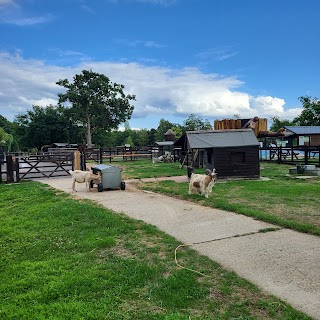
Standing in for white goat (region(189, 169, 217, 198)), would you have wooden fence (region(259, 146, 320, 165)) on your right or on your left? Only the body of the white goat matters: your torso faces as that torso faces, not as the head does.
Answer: on your left

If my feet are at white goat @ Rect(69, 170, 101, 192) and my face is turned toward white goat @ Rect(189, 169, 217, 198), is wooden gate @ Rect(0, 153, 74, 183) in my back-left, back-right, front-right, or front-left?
back-left

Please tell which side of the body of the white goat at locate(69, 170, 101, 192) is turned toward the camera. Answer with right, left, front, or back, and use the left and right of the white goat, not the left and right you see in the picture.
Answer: right

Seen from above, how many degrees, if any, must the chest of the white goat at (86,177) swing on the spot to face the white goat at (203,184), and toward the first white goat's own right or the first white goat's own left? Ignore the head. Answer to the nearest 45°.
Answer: approximately 45° to the first white goat's own right

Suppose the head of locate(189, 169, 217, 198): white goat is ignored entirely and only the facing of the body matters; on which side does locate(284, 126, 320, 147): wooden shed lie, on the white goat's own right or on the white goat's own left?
on the white goat's own left

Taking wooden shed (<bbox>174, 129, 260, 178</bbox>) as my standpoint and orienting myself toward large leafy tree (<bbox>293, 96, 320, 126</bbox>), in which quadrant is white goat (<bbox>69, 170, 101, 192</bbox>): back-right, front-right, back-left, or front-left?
back-left
